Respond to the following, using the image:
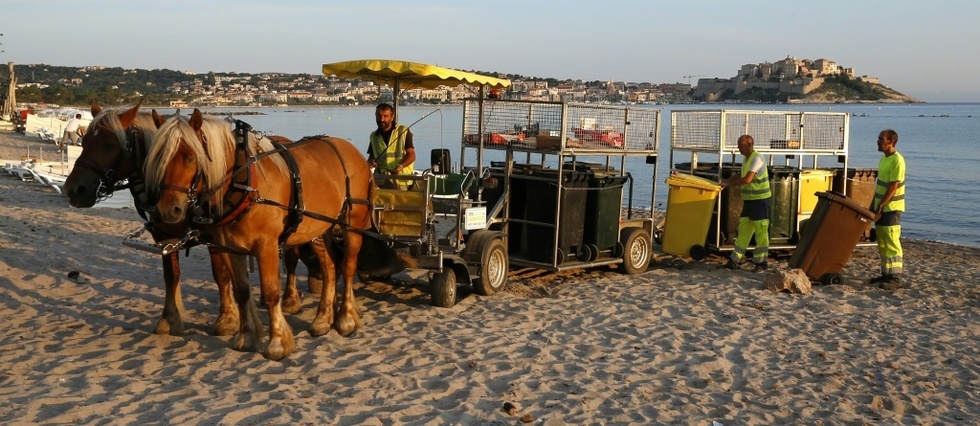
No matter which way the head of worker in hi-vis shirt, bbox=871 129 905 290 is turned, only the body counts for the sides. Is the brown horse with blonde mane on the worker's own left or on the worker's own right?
on the worker's own left

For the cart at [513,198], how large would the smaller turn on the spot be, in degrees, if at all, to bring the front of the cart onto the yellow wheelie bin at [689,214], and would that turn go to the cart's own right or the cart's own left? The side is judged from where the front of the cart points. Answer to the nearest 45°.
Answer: approximately 180°

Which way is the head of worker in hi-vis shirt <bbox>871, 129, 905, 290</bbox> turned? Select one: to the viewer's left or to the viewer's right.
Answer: to the viewer's left

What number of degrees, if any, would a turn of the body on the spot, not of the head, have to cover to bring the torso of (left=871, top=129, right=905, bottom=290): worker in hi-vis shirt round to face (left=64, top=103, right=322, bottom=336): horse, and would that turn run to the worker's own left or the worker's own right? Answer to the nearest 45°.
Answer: approximately 45° to the worker's own left

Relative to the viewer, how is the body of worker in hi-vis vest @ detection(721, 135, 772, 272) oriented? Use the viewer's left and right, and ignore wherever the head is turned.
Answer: facing to the left of the viewer

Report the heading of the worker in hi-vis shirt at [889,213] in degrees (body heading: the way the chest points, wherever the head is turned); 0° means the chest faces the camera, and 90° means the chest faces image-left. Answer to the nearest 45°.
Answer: approximately 90°

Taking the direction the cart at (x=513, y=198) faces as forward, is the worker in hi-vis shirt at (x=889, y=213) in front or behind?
behind

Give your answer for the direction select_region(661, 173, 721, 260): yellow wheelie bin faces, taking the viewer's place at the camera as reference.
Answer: facing to the left of the viewer
